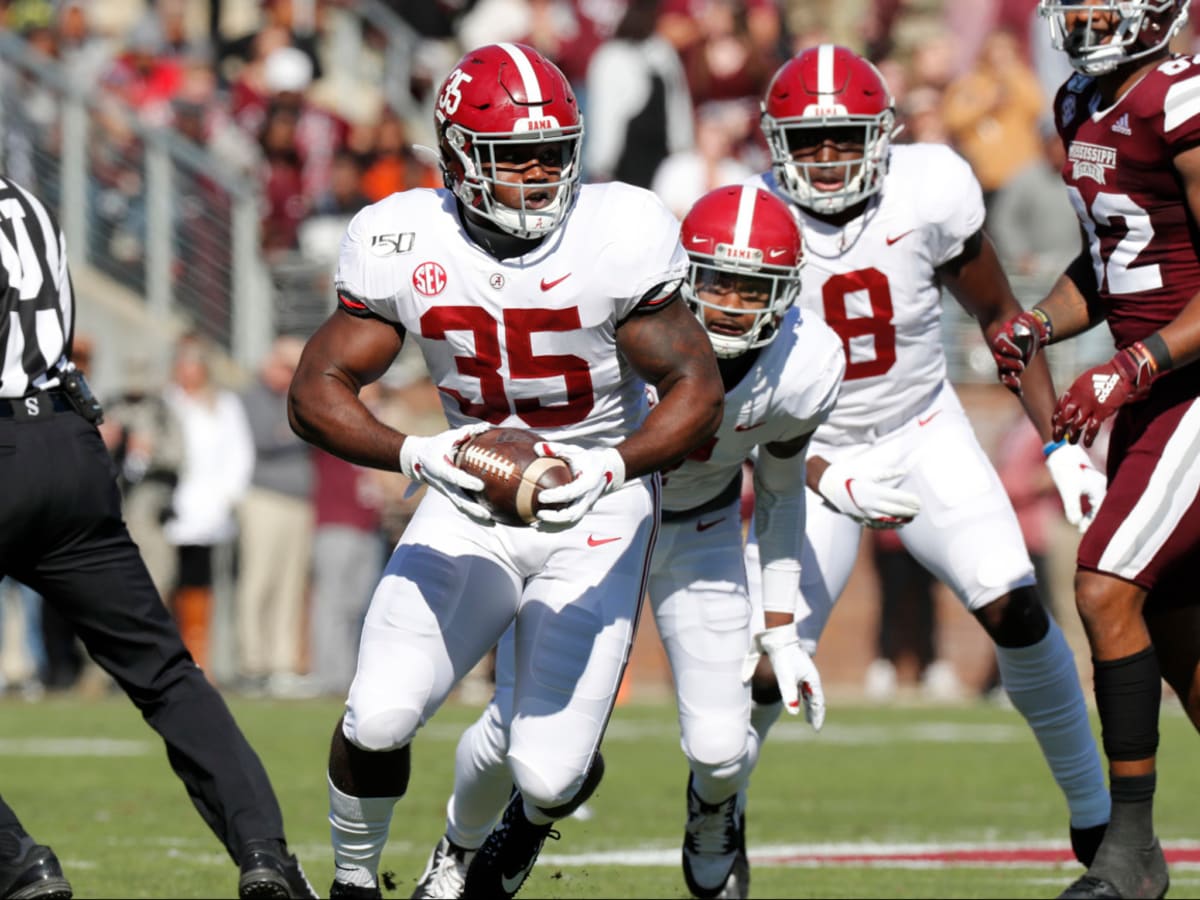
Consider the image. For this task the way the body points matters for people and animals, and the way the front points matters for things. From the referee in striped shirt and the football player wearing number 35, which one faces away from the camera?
the referee in striped shirt

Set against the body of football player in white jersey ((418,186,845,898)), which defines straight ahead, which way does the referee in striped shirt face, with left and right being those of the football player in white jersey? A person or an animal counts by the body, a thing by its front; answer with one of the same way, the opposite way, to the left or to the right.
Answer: the opposite way

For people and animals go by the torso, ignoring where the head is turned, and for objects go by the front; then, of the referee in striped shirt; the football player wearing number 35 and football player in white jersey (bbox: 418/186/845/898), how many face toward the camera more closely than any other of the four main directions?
2

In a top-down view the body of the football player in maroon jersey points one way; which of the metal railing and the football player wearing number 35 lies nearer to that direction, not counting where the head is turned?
the football player wearing number 35

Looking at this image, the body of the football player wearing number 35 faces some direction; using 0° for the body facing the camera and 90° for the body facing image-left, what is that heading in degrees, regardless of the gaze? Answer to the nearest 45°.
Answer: approximately 0°

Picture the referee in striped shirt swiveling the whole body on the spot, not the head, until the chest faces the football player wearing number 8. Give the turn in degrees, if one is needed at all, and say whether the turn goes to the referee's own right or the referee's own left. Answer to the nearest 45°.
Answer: approximately 90° to the referee's own right
